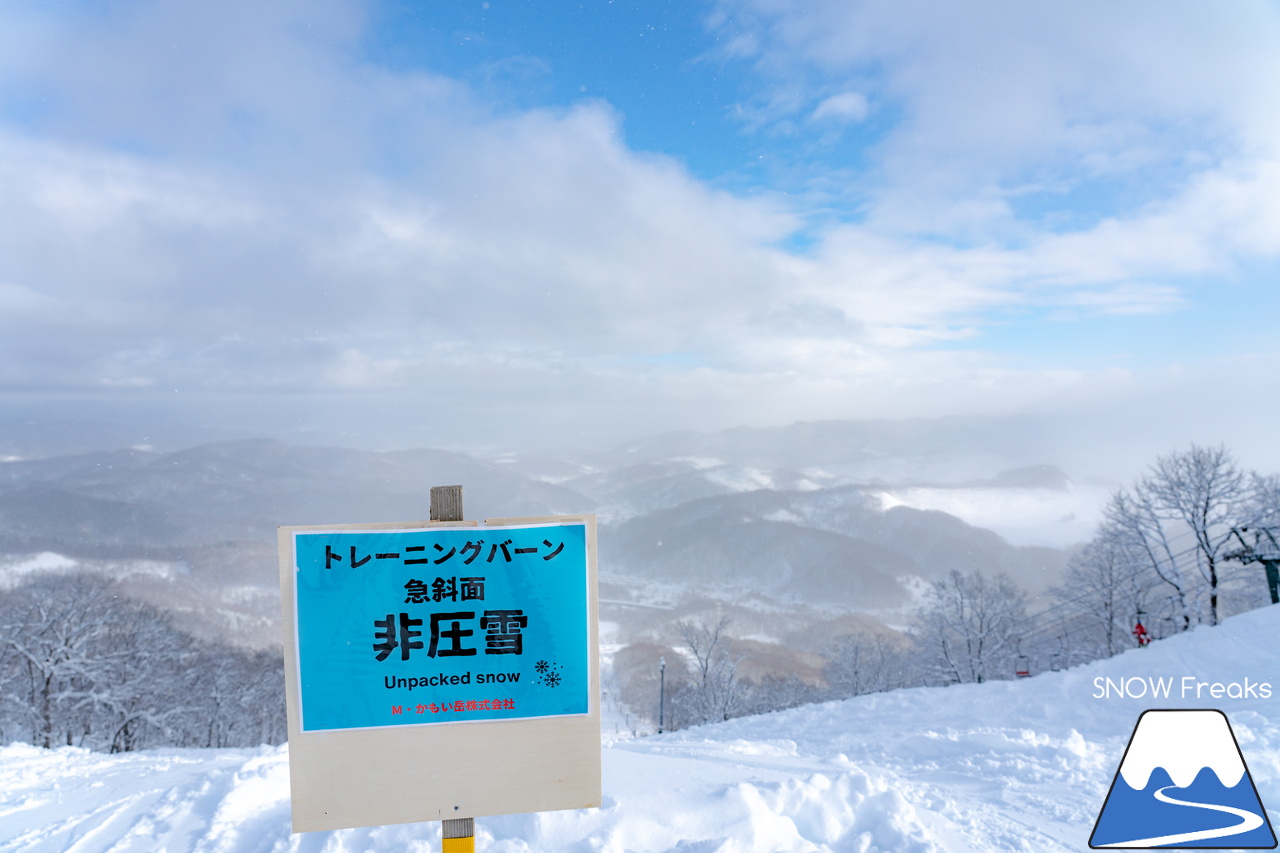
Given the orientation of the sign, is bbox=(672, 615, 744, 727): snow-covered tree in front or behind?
behind

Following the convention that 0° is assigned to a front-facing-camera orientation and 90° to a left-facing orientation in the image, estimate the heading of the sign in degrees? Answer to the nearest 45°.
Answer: approximately 0°
